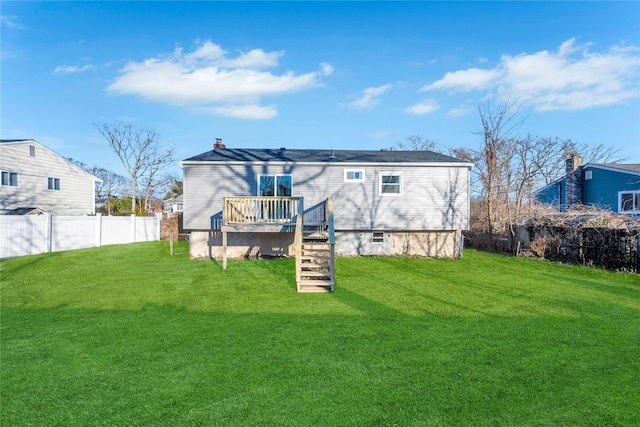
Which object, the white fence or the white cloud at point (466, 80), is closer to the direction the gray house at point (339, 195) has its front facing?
the white cloud

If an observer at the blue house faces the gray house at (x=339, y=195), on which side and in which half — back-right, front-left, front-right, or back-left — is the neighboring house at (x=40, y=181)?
front-right

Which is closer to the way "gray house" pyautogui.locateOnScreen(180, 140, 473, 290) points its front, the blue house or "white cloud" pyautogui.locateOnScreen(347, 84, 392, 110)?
the white cloud

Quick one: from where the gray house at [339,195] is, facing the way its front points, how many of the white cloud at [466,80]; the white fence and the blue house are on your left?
1

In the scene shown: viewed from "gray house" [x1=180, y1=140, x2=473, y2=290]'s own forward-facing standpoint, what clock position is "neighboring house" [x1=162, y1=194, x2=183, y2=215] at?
The neighboring house is roughly at 11 o'clock from the gray house.

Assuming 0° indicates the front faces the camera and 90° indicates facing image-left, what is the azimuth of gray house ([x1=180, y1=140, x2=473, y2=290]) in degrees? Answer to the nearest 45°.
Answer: approximately 180°

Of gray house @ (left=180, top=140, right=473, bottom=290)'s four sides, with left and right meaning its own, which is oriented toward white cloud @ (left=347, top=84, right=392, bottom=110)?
front

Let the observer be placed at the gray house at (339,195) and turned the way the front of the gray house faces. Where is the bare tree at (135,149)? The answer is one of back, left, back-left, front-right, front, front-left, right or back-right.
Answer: front-left

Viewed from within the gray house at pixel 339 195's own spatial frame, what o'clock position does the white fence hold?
The white fence is roughly at 9 o'clock from the gray house.
